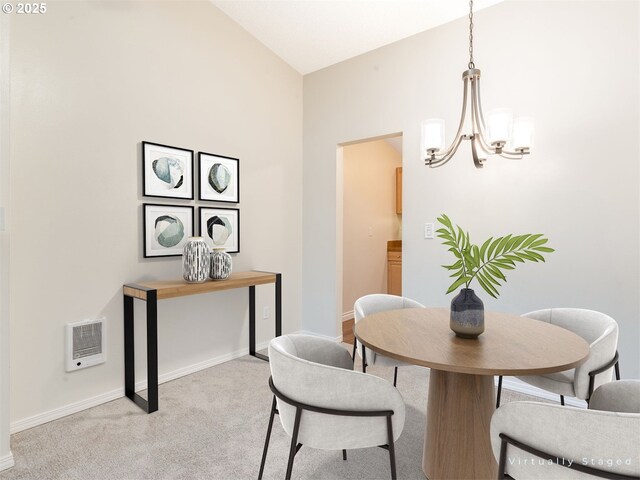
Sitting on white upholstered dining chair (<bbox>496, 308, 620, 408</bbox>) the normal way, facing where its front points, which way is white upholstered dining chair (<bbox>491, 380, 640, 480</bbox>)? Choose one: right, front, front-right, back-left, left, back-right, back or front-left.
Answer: front-left

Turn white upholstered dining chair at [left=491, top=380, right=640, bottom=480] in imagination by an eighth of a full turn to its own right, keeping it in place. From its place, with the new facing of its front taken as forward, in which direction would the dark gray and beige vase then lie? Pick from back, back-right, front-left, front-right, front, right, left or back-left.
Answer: front-left

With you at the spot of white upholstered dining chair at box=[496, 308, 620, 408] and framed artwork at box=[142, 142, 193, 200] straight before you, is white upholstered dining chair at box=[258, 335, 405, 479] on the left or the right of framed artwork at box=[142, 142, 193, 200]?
left

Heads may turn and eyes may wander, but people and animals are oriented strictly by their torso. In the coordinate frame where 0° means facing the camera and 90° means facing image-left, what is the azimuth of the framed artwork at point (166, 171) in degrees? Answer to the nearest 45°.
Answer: approximately 315°

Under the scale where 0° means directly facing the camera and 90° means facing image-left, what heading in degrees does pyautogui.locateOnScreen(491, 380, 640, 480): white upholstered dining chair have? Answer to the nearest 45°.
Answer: approximately 135°

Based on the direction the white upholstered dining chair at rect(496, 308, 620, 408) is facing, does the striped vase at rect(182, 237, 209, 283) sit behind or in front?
in front

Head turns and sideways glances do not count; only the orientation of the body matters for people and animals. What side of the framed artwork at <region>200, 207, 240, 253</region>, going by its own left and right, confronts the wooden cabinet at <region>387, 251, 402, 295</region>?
left

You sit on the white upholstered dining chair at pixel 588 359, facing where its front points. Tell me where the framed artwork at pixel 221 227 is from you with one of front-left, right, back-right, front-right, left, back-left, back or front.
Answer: front-right

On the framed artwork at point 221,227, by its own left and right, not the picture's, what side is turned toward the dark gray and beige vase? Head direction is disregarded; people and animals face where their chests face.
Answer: front

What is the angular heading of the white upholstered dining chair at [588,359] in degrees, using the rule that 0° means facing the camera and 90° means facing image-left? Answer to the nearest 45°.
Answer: approximately 45°

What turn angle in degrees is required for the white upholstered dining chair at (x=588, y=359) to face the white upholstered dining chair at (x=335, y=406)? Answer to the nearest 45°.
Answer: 0° — it already faces it

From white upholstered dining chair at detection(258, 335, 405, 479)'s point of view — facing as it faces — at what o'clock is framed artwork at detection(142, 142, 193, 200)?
The framed artwork is roughly at 9 o'clock from the white upholstered dining chair.

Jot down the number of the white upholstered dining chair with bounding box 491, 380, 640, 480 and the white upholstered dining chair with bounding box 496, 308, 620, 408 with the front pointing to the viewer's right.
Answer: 0

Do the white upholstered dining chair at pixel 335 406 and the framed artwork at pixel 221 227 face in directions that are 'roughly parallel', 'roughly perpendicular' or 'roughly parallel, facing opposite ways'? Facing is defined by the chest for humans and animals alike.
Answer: roughly perpendicular

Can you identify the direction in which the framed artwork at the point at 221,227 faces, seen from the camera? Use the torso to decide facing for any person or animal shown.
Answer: facing the viewer and to the right of the viewer

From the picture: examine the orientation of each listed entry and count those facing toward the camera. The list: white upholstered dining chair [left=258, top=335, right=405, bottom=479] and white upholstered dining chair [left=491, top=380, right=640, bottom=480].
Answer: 0
